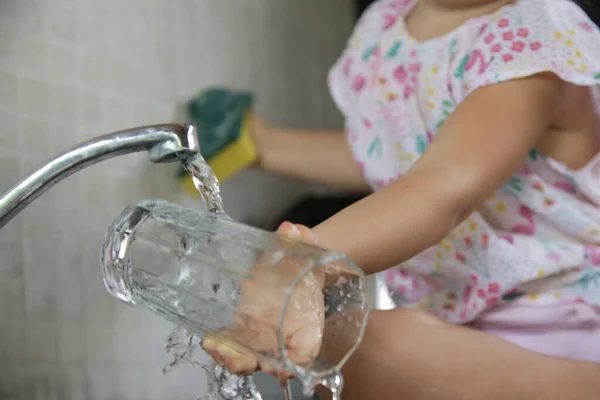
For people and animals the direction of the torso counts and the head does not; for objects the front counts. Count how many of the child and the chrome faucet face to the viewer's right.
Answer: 1

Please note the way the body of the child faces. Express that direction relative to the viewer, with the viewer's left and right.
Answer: facing the viewer and to the left of the viewer

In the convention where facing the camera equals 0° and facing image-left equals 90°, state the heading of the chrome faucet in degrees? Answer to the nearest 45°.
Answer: approximately 270°

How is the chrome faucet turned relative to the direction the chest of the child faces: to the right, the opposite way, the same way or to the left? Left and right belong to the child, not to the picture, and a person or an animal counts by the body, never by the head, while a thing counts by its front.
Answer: the opposite way
